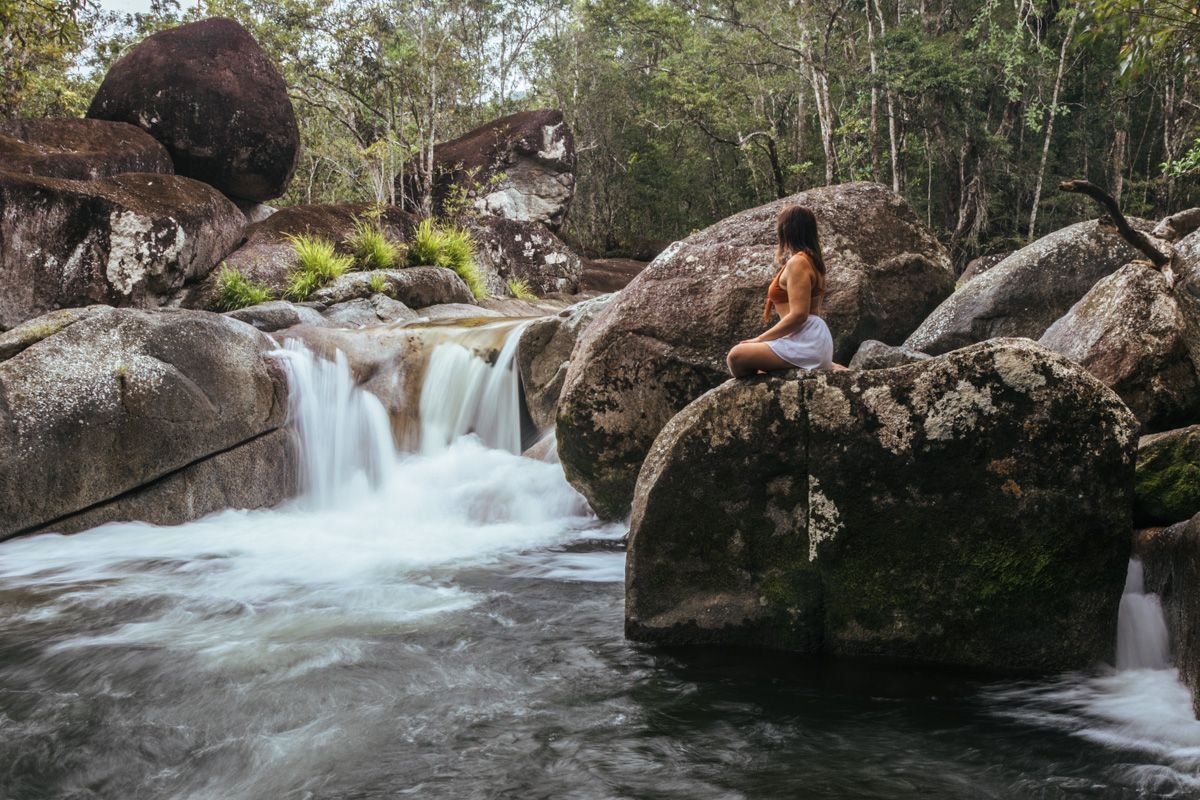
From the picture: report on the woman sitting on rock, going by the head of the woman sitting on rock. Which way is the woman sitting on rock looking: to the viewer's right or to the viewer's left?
to the viewer's left

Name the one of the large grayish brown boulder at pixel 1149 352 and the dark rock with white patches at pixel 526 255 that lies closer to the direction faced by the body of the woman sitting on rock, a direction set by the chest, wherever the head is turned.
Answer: the dark rock with white patches

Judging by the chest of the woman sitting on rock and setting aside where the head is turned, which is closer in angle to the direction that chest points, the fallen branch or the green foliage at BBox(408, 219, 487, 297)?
the green foliage

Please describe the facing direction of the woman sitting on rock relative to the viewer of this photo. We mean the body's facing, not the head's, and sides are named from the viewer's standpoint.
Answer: facing to the left of the viewer

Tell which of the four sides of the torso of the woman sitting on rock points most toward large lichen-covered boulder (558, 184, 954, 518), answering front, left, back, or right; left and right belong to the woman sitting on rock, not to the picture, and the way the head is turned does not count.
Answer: right

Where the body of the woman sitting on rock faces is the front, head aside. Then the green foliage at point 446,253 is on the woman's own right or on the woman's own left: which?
on the woman's own right
